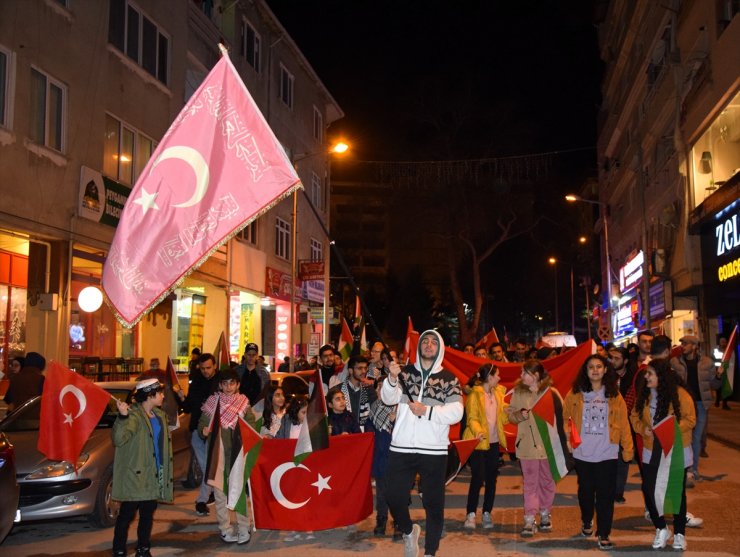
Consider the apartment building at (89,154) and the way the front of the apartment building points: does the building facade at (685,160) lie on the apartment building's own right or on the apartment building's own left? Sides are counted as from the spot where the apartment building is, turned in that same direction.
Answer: on the apartment building's own left

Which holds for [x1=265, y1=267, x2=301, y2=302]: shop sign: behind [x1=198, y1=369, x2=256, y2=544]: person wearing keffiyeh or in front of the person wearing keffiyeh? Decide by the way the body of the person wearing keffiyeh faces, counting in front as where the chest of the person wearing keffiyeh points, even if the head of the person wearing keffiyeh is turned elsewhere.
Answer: behind

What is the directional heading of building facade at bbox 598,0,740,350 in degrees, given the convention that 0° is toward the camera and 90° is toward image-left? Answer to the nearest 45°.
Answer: approximately 45°

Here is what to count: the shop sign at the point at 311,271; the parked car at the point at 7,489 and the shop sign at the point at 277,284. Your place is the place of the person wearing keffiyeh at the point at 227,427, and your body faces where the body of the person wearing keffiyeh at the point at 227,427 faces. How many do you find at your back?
2

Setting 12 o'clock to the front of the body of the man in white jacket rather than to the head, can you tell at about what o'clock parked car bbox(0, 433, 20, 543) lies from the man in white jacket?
The parked car is roughly at 3 o'clock from the man in white jacket.

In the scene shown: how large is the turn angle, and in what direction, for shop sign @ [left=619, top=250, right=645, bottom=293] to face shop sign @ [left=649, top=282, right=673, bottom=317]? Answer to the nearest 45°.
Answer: approximately 45° to its left

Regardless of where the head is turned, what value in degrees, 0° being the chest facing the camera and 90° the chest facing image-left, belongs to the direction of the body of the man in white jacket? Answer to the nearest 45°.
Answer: approximately 0°

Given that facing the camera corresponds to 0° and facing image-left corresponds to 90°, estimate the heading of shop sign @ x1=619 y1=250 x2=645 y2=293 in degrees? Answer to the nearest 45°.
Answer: approximately 45°

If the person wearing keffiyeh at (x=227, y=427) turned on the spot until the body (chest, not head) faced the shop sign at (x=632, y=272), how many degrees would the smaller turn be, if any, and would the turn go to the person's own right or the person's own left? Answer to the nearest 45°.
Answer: approximately 135° to the person's own left

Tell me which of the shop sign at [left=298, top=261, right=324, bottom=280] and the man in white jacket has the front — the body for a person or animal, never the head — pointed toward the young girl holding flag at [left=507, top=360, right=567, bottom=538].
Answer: the shop sign

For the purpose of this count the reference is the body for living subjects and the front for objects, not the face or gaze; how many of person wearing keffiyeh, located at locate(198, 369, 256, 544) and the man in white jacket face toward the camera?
2
